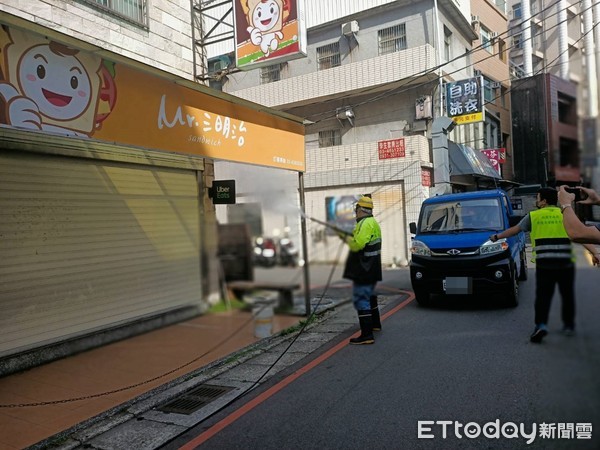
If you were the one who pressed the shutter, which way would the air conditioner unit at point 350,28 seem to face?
facing the viewer and to the left of the viewer

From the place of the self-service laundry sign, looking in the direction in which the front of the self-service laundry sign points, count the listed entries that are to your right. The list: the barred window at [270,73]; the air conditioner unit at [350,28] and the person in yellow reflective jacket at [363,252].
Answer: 2

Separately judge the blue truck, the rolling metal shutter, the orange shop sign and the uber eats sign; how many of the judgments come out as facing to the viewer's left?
0

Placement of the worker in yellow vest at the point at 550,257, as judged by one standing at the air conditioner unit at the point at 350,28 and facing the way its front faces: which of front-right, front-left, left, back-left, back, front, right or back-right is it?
front-left

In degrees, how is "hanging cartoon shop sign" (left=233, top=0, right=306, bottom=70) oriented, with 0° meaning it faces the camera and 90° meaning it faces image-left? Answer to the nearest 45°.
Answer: approximately 45°

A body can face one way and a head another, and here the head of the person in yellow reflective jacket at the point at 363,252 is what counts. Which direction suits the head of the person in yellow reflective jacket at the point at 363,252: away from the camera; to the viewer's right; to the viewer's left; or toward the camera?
to the viewer's left

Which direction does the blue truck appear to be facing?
toward the camera

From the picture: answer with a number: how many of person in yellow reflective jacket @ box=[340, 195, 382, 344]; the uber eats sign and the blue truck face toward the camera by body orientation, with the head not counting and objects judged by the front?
2

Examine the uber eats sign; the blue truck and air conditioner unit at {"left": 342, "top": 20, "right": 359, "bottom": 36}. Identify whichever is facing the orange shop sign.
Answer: the air conditioner unit

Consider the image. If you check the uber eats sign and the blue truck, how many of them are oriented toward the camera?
2

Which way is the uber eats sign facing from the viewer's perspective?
toward the camera
